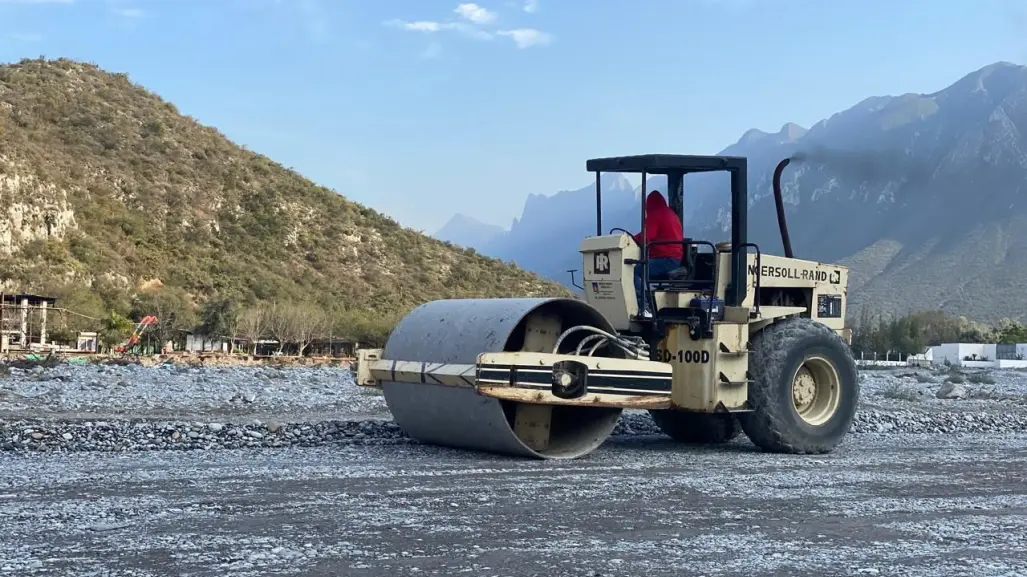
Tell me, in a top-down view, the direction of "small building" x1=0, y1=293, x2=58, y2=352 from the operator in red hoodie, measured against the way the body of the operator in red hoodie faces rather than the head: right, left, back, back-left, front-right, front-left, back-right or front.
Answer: front-right

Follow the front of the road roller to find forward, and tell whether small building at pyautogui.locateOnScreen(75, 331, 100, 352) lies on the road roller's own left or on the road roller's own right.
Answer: on the road roller's own right

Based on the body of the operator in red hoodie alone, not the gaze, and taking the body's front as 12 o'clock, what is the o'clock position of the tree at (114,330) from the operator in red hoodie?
The tree is roughly at 2 o'clock from the operator in red hoodie.

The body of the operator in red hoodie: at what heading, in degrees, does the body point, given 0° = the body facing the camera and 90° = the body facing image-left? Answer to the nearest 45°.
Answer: approximately 90°

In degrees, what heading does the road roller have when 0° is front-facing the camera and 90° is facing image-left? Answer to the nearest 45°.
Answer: approximately 45°

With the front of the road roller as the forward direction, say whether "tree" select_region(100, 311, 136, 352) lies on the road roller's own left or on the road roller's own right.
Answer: on the road roller's own right
